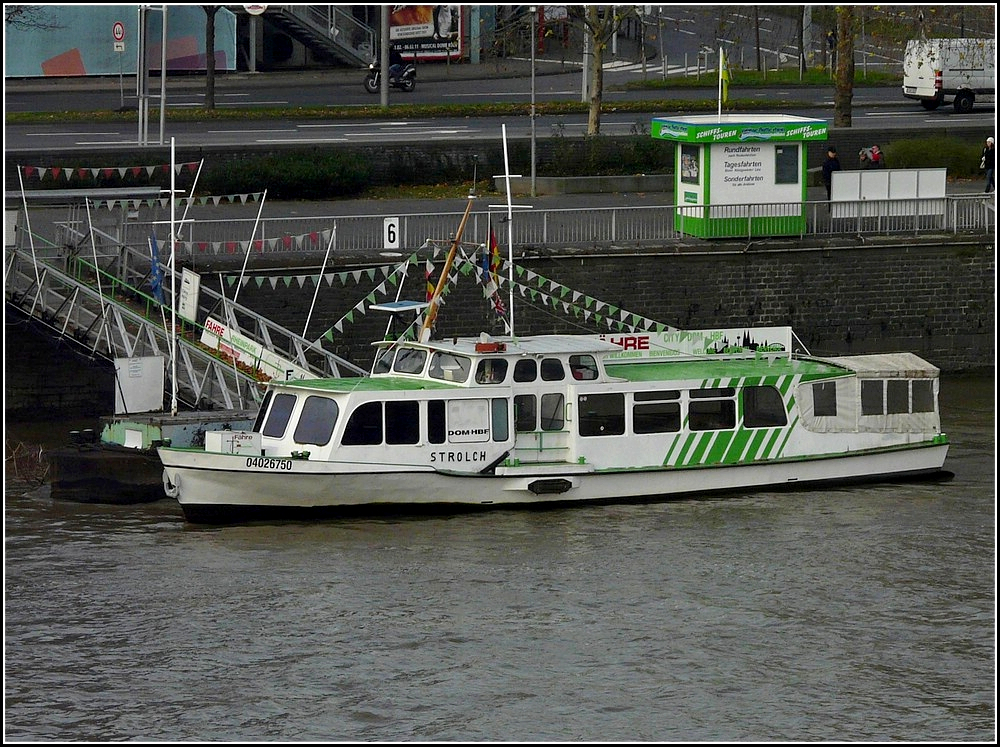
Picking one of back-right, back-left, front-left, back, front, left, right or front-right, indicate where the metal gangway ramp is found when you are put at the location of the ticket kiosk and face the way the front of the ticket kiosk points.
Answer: front-right

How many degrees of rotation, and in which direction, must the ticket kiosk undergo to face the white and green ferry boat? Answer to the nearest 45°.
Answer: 0° — it already faces it

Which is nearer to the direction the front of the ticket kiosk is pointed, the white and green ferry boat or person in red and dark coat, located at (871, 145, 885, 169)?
the white and green ferry boat

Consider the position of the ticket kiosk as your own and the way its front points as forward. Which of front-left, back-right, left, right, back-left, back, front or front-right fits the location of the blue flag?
front-right

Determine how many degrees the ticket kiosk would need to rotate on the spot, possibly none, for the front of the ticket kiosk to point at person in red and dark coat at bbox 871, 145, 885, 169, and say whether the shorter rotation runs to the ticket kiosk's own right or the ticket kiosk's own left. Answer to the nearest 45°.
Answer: approximately 135° to the ticket kiosk's own left

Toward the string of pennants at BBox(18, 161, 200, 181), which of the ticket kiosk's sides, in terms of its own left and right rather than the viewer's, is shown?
right

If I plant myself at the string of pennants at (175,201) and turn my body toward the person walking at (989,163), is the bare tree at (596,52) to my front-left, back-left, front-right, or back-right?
front-left

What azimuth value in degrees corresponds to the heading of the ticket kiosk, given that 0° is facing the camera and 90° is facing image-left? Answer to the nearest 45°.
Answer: approximately 0°

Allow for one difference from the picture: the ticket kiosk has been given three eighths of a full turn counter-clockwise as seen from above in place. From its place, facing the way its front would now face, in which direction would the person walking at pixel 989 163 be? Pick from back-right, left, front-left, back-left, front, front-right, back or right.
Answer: front

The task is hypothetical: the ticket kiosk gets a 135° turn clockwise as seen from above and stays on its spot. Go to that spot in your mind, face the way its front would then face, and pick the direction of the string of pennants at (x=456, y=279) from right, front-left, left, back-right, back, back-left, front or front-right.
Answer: left

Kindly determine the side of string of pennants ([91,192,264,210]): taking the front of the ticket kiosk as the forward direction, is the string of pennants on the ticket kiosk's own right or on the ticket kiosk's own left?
on the ticket kiosk's own right

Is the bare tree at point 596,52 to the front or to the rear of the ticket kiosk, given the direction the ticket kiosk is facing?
to the rear

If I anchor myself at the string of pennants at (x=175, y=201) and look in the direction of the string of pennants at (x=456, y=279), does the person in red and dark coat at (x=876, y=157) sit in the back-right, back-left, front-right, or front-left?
front-left

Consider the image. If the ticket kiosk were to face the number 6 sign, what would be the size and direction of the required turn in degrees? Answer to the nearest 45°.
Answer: approximately 45° to its right
